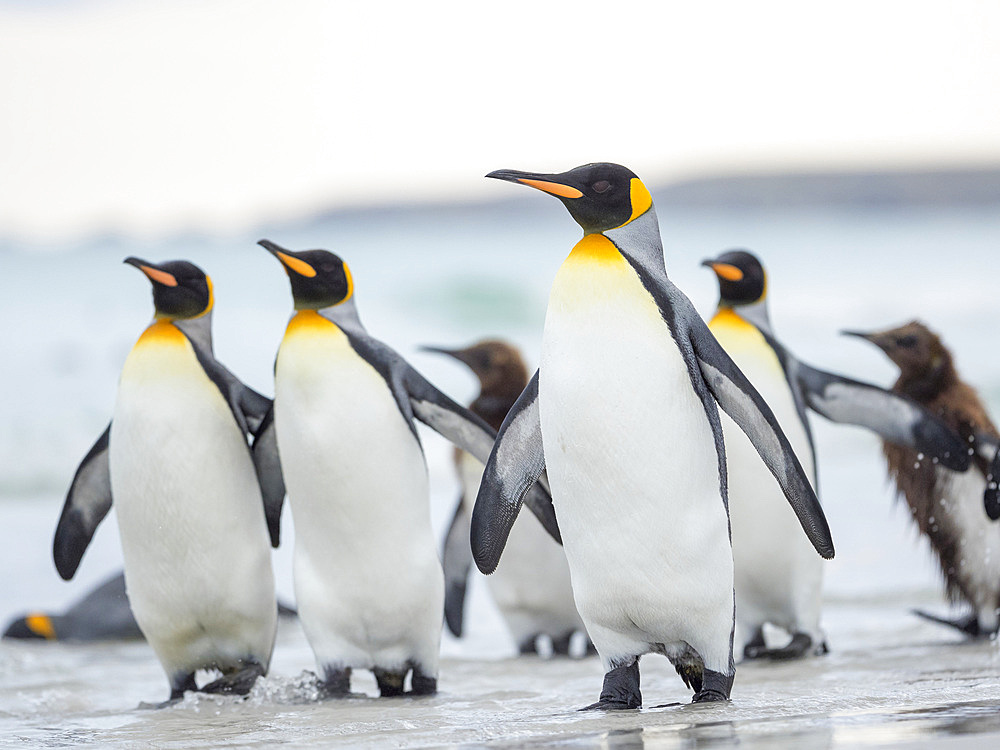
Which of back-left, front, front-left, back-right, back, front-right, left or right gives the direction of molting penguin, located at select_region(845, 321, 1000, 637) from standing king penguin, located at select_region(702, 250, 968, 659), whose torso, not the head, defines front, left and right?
back

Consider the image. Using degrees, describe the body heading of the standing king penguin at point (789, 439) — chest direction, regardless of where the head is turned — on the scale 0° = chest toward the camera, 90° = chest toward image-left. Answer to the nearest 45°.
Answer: approximately 45°

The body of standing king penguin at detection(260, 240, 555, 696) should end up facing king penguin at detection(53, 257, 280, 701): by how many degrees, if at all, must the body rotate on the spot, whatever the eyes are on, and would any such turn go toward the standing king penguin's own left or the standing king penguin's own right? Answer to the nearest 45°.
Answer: approximately 45° to the standing king penguin's own right

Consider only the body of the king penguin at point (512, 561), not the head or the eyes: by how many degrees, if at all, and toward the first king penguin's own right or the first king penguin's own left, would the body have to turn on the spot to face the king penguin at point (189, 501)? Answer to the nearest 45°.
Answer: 0° — it already faces it

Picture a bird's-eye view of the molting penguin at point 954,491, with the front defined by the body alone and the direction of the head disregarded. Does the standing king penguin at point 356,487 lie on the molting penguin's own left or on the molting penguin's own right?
on the molting penguin's own left

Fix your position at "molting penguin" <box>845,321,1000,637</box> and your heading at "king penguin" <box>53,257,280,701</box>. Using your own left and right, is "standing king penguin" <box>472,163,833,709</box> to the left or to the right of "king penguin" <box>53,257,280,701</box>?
left

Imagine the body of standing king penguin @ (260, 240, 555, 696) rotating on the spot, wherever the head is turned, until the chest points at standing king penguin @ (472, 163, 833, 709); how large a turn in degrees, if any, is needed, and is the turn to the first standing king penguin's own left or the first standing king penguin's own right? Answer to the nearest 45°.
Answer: approximately 90° to the first standing king penguin's own left

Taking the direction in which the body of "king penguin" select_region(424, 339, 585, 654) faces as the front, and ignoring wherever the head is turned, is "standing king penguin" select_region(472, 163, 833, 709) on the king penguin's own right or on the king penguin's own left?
on the king penguin's own left

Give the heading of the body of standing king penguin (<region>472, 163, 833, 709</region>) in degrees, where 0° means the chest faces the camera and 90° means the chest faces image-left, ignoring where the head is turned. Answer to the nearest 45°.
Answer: approximately 45°

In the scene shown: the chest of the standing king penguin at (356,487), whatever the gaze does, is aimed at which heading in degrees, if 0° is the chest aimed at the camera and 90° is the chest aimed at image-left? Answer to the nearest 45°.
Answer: approximately 45°

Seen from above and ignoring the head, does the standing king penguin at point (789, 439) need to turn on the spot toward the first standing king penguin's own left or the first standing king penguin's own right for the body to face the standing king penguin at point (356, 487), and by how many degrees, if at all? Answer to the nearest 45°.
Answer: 0° — it already faces it

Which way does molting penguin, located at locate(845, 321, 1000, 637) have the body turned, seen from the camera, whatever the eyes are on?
to the viewer's left

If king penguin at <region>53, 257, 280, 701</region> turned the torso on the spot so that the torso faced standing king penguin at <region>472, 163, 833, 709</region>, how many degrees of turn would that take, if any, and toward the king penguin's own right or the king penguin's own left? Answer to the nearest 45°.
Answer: approximately 90° to the king penguin's own left

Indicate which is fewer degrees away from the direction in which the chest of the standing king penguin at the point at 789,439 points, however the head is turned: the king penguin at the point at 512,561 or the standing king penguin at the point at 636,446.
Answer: the standing king penguin

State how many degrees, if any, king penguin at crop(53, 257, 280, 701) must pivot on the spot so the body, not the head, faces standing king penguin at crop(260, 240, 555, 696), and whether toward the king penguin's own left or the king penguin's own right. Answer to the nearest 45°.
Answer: approximately 90° to the king penguin's own left
